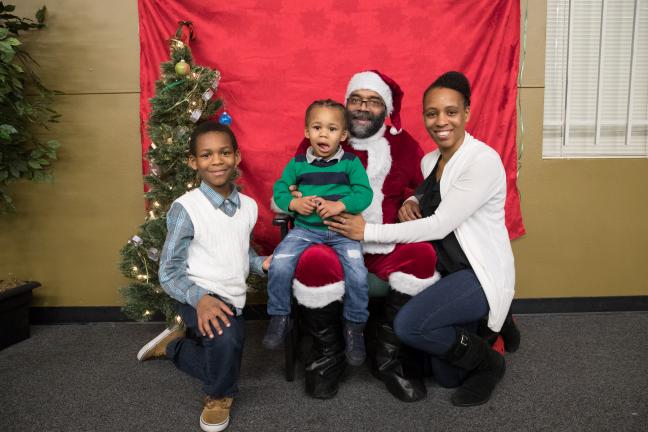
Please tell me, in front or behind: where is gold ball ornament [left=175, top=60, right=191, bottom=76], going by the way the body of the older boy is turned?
behind

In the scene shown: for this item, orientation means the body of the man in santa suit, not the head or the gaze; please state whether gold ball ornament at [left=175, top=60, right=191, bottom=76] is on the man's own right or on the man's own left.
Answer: on the man's own right

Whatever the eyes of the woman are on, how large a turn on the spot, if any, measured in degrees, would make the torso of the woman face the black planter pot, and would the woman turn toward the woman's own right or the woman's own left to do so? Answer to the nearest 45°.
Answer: approximately 45° to the woman's own right

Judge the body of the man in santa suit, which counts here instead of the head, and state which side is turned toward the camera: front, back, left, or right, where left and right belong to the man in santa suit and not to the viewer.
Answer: front

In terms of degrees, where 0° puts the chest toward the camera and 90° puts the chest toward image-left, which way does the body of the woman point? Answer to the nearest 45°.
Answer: approximately 45°

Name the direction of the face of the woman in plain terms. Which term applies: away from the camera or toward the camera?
toward the camera

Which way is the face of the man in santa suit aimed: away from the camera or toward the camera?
toward the camera

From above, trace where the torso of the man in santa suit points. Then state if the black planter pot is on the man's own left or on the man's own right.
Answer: on the man's own right

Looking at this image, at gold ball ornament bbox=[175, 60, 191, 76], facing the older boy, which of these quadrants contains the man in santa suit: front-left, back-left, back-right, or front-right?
front-left

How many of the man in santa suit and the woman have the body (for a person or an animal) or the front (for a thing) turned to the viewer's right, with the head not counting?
0

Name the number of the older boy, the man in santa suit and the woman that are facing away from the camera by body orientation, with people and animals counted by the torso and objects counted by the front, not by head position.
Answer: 0

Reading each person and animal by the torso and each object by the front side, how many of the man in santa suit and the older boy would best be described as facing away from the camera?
0

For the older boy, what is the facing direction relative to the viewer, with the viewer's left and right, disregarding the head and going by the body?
facing the viewer and to the right of the viewer
